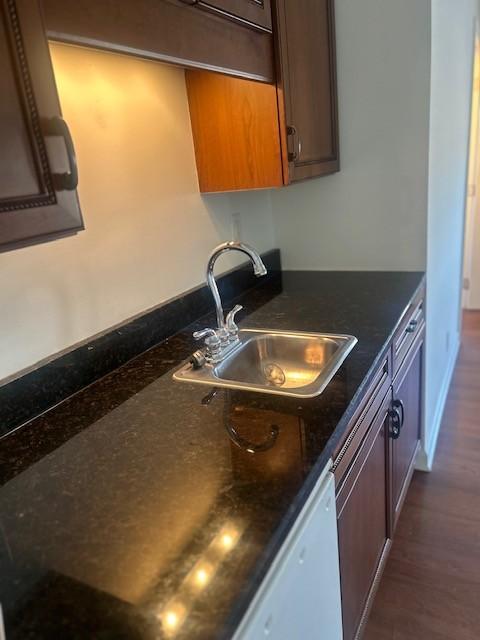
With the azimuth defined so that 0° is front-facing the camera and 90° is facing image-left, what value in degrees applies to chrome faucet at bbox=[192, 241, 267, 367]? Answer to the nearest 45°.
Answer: approximately 315°

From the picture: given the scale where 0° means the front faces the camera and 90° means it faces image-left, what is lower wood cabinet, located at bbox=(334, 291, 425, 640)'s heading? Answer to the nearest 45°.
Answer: approximately 270°

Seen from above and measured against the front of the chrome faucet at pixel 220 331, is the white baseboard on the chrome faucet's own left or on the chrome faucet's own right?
on the chrome faucet's own left
